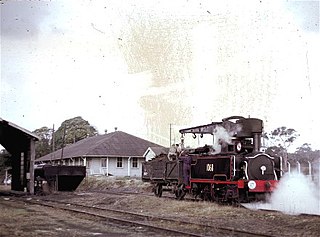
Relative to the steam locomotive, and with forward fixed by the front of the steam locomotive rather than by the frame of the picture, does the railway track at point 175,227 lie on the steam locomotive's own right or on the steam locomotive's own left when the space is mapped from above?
on the steam locomotive's own right

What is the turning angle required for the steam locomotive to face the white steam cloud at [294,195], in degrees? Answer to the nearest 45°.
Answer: approximately 45° to its left

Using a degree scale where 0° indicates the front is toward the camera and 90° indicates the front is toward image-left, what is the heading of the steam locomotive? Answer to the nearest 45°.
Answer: approximately 315°
